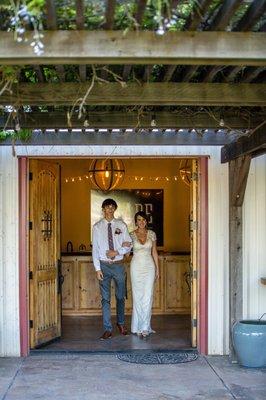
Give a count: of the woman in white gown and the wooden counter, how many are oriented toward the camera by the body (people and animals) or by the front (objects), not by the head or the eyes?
2

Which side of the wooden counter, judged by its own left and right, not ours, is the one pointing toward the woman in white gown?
front

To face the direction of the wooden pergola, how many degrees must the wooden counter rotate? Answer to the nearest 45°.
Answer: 0° — it already faces it

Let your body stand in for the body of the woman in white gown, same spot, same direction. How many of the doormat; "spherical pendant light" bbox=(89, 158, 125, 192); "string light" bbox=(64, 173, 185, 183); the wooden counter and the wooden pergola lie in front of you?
2

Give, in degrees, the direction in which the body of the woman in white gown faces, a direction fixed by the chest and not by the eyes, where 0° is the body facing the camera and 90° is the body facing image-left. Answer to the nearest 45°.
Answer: approximately 0°

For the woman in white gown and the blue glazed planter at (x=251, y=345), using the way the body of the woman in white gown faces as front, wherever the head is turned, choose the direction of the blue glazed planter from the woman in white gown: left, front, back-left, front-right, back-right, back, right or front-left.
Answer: front-left

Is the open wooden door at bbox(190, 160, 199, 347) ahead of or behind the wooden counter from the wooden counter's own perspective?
ahead

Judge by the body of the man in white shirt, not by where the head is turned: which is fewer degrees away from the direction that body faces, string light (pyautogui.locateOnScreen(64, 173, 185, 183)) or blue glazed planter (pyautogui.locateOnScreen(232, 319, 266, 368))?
the blue glazed planter

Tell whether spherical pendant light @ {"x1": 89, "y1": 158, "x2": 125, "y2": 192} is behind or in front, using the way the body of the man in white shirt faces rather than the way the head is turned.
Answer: behind

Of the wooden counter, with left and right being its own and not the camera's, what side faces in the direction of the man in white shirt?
front

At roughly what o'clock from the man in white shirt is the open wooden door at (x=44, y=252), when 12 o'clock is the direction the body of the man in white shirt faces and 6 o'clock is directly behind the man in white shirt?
The open wooden door is roughly at 2 o'clock from the man in white shirt.
